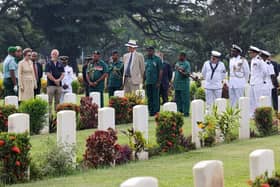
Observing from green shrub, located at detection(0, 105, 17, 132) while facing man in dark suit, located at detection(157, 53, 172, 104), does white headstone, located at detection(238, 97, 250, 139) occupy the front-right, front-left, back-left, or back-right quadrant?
front-right

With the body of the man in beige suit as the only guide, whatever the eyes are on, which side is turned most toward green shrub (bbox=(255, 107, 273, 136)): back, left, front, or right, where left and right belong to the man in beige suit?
left

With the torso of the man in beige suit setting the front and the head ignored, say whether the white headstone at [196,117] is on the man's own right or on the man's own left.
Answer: on the man's own left

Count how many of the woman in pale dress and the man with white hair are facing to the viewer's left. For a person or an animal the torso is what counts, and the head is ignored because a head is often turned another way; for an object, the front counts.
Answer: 0

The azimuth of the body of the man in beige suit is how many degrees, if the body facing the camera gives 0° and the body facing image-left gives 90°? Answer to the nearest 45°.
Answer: approximately 45°

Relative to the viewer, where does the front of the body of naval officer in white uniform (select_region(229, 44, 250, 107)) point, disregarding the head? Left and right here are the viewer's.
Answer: facing the viewer and to the left of the viewer

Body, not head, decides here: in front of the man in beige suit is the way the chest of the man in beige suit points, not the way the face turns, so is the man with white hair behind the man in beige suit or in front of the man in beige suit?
in front

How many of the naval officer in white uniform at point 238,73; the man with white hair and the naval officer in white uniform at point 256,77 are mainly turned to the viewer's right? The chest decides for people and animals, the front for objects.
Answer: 0

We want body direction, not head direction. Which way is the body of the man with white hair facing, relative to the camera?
toward the camera

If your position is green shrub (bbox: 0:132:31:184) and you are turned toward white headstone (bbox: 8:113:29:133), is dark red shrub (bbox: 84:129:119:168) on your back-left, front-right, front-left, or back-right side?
front-right

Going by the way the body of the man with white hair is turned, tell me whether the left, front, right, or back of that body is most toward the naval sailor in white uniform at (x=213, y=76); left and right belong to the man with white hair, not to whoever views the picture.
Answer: left

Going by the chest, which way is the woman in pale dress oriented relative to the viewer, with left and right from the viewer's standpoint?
facing the viewer and to the right of the viewer

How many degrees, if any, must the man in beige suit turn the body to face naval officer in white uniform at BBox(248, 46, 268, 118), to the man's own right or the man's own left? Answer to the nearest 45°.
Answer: approximately 135° to the man's own left

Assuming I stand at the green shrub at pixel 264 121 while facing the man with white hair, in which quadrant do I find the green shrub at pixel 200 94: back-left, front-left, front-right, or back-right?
front-right

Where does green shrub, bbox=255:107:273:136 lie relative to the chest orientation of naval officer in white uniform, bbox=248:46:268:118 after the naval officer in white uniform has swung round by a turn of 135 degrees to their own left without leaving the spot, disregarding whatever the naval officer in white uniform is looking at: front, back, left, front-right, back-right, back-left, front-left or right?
right
